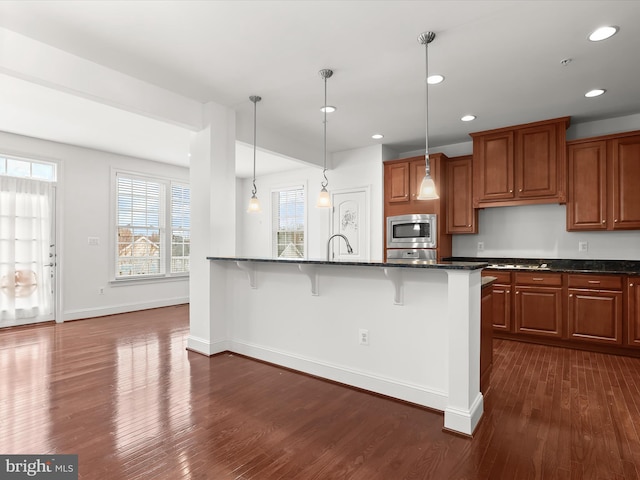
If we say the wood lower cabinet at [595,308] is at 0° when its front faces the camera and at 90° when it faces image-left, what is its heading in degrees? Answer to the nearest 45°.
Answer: approximately 0°

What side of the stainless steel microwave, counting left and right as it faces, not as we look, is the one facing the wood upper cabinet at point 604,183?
left

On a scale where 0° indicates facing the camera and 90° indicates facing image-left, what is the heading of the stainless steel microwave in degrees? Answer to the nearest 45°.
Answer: approximately 0°
